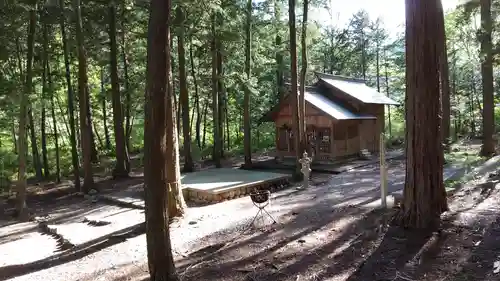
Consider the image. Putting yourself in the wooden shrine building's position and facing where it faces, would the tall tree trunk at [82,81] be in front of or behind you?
in front

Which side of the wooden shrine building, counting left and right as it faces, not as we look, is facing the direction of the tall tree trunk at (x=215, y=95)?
front

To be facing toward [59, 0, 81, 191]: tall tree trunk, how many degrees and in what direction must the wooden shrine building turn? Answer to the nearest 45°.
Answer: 0° — it already faces it

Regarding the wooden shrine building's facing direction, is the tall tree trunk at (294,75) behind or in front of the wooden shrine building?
in front

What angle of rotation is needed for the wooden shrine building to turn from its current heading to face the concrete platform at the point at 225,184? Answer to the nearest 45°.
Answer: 0° — it already faces it

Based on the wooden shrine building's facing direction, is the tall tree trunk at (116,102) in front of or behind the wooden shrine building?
in front

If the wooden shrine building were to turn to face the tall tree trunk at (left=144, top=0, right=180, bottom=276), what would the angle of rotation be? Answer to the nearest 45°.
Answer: approximately 45° to its left

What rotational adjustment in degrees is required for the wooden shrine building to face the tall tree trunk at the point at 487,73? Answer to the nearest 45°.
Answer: approximately 90° to its left

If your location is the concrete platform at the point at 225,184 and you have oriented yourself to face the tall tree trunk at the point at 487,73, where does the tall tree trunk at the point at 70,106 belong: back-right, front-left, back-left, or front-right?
back-left

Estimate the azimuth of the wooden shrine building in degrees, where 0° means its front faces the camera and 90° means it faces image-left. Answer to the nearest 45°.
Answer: approximately 45°
